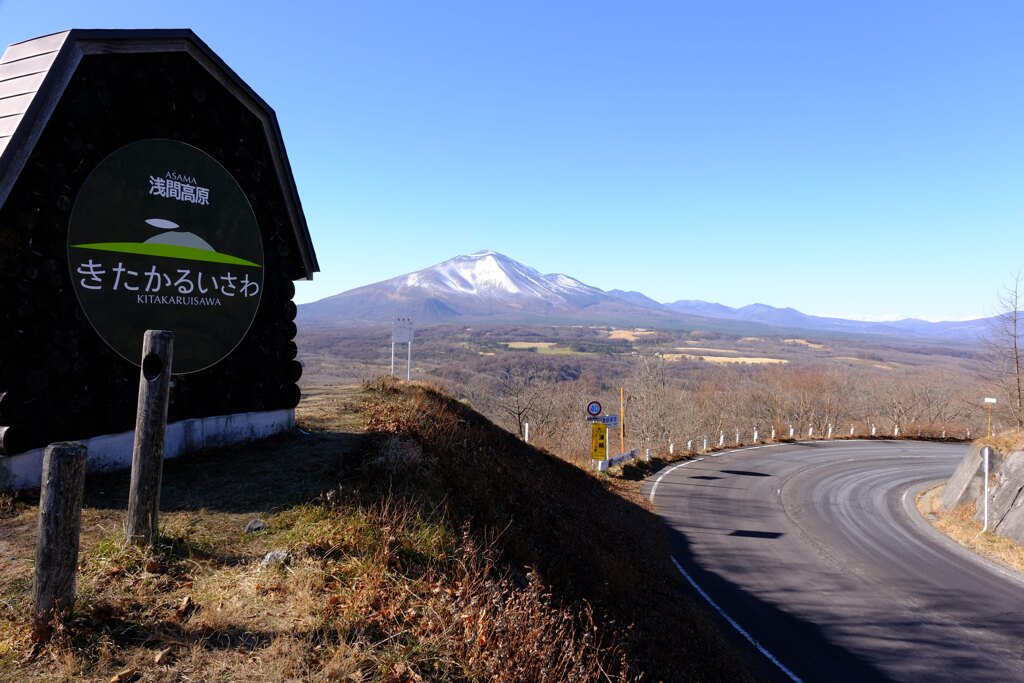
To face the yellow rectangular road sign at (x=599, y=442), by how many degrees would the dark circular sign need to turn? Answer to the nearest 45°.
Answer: approximately 90° to its left

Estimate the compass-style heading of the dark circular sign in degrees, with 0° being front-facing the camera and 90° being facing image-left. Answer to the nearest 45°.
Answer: approximately 315°

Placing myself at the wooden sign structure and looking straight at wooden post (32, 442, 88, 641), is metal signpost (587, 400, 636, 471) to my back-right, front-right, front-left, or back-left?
back-left

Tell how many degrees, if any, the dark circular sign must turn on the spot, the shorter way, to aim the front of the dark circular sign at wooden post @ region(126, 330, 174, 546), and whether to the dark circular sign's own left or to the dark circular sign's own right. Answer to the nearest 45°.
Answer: approximately 45° to the dark circular sign's own right

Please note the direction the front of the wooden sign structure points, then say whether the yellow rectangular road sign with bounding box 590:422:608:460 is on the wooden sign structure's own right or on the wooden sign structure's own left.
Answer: on the wooden sign structure's own left

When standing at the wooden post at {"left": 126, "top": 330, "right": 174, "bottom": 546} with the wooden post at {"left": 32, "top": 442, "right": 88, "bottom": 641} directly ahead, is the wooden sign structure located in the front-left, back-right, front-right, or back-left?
back-right

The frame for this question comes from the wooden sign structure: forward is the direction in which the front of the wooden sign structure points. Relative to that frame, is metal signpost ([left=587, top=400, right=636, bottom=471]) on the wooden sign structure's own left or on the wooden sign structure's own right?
on the wooden sign structure's own left

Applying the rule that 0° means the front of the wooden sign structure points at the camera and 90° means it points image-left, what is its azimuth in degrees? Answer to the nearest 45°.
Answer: approximately 315°
